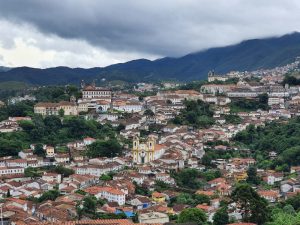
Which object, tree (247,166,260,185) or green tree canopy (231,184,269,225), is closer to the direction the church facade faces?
the green tree canopy

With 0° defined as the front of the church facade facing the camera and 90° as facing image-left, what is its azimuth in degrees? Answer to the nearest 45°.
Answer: approximately 45°

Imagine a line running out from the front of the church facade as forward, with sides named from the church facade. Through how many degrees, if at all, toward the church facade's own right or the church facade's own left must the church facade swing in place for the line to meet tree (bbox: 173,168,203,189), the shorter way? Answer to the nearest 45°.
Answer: approximately 90° to the church facade's own left

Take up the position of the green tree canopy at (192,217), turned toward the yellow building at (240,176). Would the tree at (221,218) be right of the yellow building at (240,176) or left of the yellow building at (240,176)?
right

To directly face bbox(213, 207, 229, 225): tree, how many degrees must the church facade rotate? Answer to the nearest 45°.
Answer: approximately 45° to its left

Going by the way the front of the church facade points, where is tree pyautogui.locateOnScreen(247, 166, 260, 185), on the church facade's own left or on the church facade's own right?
on the church facade's own left
